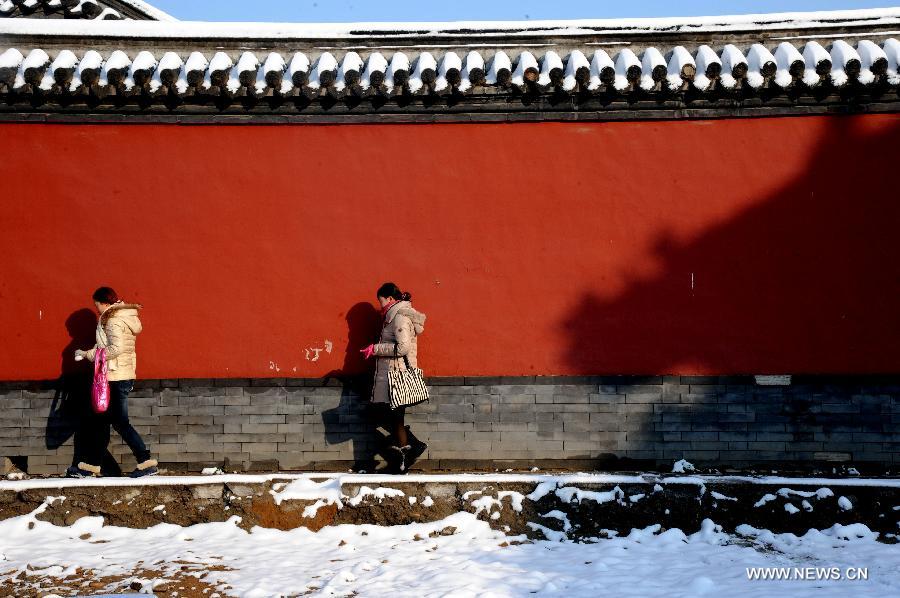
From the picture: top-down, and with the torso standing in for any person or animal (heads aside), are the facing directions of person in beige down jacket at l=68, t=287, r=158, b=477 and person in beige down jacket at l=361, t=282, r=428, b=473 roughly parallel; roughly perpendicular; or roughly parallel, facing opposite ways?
roughly parallel
